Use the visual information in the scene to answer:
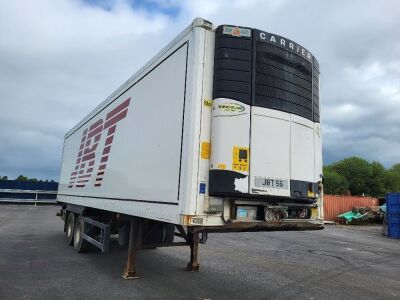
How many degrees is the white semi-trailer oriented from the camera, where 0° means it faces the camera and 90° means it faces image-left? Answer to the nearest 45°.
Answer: approximately 315°

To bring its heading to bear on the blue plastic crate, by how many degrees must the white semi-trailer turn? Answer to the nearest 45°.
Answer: approximately 90° to its left

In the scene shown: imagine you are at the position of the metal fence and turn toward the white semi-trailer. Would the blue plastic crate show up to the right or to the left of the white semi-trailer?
left

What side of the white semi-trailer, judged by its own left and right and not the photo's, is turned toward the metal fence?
back
